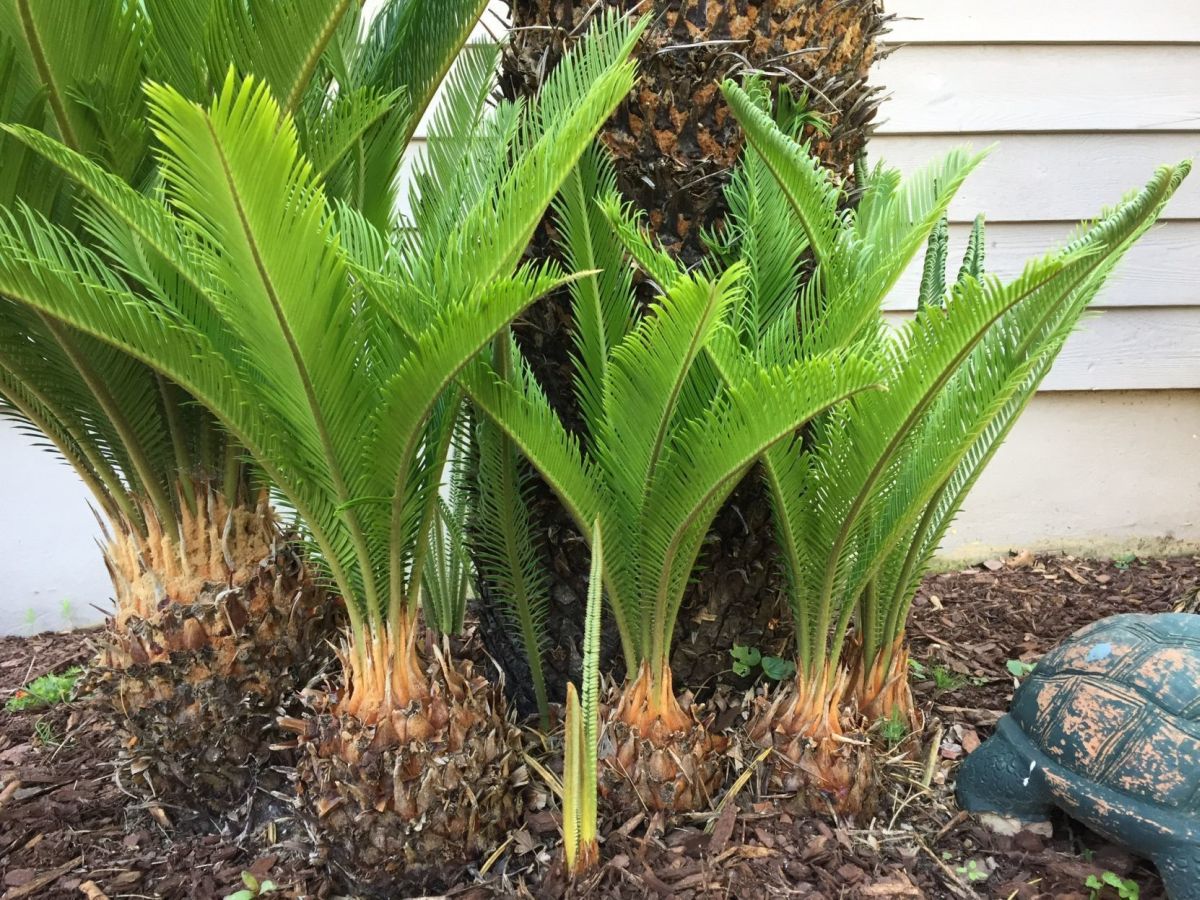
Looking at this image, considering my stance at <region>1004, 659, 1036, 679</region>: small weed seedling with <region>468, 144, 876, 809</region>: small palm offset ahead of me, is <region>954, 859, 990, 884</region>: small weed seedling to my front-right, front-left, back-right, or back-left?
front-left
